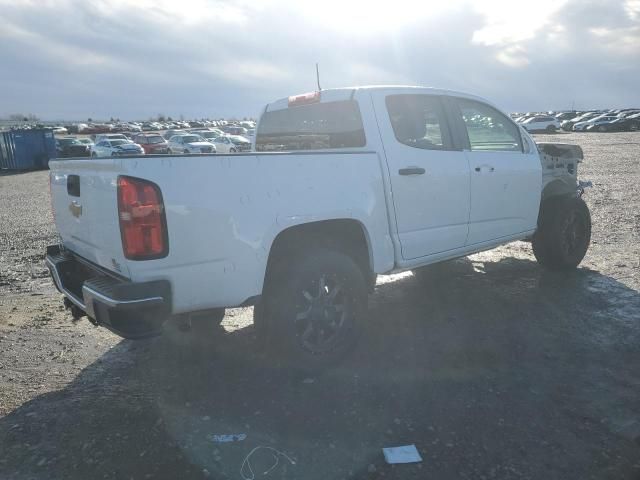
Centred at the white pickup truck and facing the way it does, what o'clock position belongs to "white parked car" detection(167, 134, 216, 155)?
The white parked car is roughly at 10 o'clock from the white pickup truck.

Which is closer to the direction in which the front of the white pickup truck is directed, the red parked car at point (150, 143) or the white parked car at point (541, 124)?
the white parked car

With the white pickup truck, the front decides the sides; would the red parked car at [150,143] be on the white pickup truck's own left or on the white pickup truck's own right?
on the white pickup truck's own left

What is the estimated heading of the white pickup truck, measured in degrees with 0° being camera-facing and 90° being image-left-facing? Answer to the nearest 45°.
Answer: approximately 225°

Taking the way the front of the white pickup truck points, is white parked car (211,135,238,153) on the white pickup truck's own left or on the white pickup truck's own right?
on the white pickup truck's own left

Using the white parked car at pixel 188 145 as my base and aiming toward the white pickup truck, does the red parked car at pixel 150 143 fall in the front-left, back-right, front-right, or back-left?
back-right

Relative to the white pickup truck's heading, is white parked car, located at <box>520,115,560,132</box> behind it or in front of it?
in front

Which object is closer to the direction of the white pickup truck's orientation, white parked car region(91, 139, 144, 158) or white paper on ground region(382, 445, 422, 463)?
the white parked car

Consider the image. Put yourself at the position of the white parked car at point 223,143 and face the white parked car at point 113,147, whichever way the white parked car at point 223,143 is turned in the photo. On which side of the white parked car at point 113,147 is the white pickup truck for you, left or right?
left
